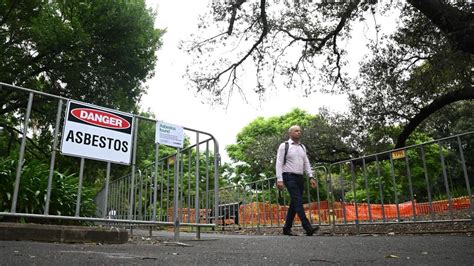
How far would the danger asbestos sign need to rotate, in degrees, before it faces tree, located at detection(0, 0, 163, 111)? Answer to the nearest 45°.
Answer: approximately 180°

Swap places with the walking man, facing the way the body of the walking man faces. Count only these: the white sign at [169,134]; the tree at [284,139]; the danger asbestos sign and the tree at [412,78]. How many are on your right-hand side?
2

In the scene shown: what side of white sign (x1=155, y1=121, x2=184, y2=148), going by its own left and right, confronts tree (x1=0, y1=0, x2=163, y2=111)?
back

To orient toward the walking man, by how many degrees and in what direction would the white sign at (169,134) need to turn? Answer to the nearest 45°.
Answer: approximately 90° to its left

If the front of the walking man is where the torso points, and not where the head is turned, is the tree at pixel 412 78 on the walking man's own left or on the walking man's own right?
on the walking man's own left

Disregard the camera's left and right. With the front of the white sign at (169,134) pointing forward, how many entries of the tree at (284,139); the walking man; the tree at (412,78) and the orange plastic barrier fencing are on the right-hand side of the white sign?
0

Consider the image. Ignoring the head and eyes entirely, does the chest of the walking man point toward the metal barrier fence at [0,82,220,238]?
no

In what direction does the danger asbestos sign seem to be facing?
toward the camera

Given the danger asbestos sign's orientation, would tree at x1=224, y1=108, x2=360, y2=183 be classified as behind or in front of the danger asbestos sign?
behind

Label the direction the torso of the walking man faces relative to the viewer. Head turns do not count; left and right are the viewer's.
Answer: facing the viewer and to the right of the viewer

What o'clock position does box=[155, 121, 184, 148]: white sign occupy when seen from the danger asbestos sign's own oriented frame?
The white sign is roughly at 8 o'clock from the danger asbestos sign.

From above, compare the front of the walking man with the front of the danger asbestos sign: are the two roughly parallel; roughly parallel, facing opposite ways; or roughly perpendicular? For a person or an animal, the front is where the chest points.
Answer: roughly parallel

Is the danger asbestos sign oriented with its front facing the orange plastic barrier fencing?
no

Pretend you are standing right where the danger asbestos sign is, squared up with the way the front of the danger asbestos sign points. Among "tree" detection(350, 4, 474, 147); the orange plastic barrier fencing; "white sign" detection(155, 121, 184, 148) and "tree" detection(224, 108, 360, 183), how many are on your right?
0

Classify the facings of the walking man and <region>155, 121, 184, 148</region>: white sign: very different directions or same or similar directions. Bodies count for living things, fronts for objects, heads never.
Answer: same or similar directions
